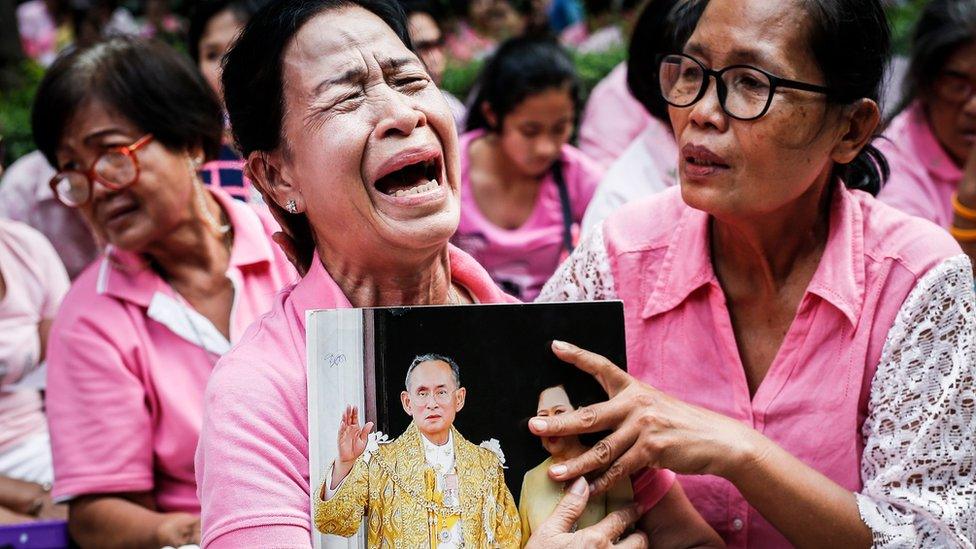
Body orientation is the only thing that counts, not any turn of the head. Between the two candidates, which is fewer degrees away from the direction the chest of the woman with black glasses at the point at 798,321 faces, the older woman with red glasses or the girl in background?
the older woman with red glasses

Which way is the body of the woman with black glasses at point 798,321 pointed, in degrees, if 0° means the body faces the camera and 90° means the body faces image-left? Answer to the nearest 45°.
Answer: approximately 45°

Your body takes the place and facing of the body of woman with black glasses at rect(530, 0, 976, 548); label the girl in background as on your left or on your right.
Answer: on your right
